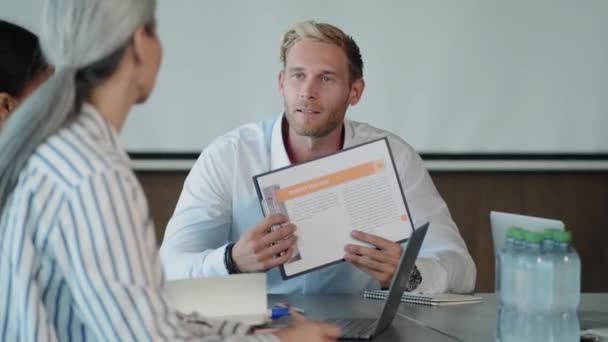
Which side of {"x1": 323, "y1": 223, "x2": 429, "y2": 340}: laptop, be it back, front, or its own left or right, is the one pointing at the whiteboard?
right

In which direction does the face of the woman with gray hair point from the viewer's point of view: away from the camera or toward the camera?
away from the camera

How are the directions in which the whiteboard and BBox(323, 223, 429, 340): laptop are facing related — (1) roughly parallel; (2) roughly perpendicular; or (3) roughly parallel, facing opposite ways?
roughly perpendicular

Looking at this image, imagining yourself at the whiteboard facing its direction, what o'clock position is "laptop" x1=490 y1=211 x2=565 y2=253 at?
The laptop is roughly at 12 o'clock from the whiteboard.

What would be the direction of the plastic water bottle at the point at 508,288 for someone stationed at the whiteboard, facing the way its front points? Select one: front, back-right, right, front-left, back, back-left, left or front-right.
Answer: front

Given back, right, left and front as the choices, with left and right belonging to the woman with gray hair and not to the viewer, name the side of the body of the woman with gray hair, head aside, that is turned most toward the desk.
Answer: front

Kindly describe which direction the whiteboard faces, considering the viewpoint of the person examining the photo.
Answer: facing the viewer

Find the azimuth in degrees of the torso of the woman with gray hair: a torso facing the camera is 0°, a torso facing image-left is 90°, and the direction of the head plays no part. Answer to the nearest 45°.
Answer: approximately 225°

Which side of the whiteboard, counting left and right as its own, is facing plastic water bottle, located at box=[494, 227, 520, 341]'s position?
front

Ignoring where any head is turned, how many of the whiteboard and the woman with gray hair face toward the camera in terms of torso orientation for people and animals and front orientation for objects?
1

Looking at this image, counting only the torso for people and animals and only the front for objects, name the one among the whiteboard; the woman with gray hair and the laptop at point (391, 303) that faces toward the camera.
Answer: the whiteboard

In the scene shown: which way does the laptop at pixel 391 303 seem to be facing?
to the viewer's left

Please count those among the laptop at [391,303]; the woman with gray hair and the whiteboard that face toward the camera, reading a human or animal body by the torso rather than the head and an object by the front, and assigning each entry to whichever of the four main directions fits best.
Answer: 1

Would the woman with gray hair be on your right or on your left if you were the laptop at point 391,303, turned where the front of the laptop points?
on your left
